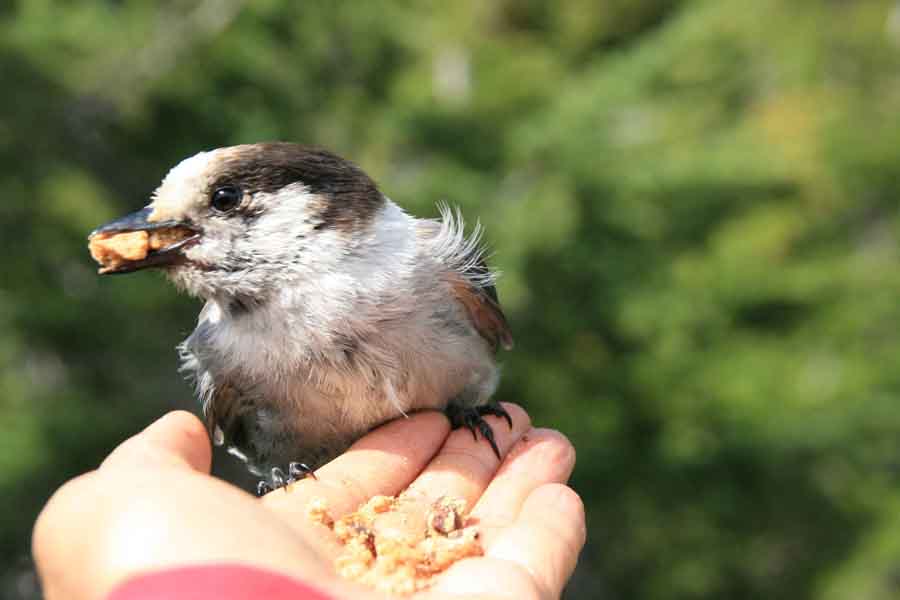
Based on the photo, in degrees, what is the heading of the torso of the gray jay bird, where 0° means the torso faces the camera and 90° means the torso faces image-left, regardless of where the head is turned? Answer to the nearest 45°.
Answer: approximately 45°
